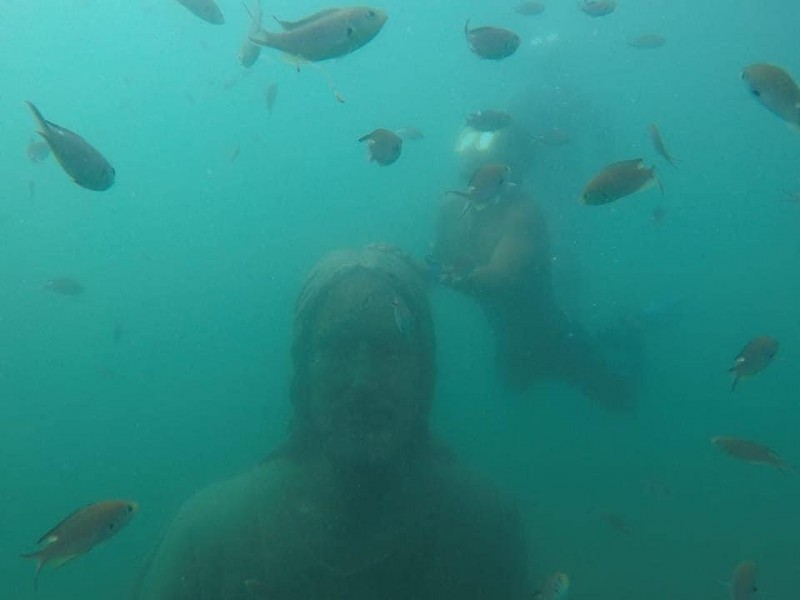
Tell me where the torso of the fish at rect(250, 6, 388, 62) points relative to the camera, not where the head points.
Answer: to the viewer's right

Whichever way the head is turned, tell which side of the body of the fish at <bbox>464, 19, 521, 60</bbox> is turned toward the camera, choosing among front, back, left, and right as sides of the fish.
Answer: right

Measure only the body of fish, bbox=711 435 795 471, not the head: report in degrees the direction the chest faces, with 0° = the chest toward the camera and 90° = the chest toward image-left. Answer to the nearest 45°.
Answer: approximately 90°

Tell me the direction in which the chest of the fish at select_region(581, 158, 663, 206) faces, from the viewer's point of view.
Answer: to the viewer's left

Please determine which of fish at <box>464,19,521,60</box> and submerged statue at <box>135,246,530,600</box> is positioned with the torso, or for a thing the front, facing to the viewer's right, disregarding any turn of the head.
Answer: the fish
